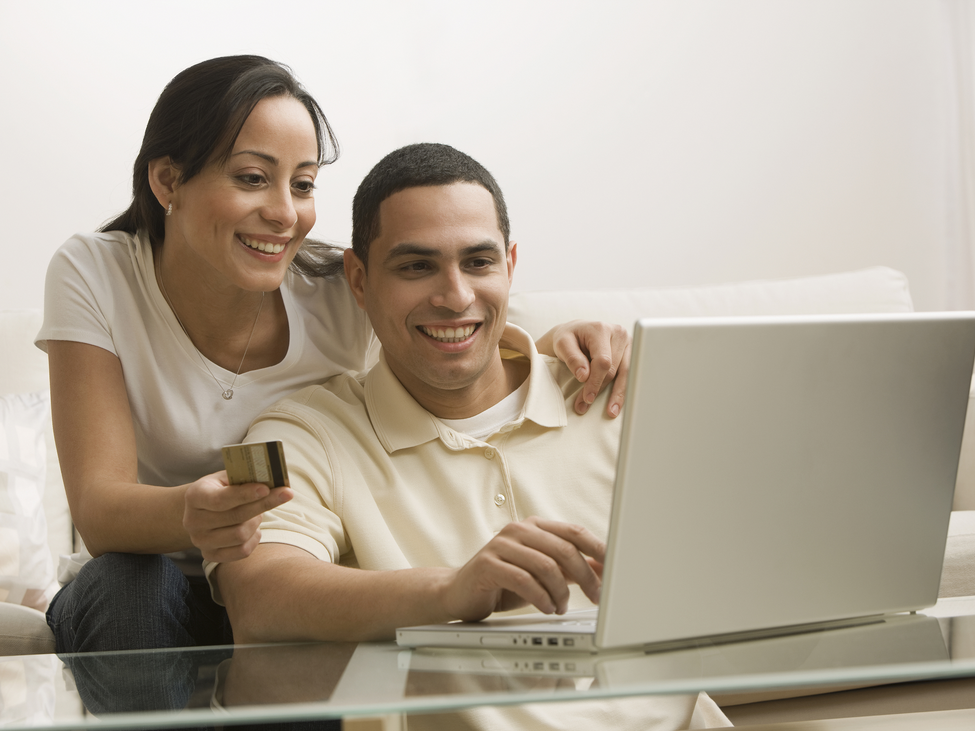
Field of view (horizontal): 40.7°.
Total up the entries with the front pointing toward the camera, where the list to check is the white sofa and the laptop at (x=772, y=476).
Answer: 1

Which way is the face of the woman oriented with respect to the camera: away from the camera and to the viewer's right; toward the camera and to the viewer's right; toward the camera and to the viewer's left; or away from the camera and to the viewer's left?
toward the camera and to the viewer's right

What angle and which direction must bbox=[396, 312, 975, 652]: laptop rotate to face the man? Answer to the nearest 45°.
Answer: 0° — it already faces them

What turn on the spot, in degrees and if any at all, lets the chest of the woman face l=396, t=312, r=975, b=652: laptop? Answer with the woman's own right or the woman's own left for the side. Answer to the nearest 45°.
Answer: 0° — they already face it

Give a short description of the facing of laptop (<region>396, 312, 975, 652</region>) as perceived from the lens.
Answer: facing away from the viewer and to the left of the viewer

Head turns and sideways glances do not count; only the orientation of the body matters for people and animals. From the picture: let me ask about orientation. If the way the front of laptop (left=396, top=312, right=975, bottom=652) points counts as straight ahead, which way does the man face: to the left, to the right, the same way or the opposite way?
the opposite way
